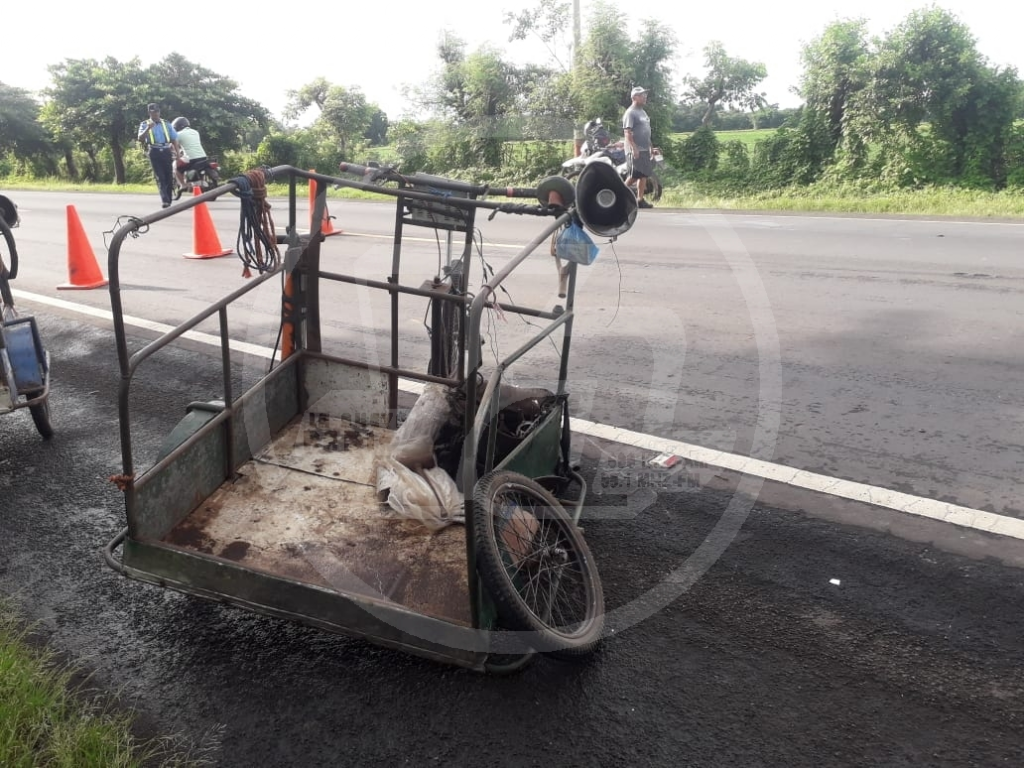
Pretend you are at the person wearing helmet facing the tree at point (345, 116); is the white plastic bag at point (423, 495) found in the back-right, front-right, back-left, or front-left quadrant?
back-right

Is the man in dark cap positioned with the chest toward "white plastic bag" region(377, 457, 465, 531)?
yes

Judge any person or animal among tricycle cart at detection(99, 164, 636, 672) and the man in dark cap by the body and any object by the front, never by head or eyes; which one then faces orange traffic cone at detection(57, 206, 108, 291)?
the man in dark cap

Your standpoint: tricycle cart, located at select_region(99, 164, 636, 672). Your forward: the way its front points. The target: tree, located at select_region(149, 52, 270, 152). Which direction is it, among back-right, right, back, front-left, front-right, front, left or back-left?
back-right

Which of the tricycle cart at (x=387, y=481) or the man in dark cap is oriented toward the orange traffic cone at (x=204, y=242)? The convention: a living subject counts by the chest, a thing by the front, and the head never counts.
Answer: the man in dark cap

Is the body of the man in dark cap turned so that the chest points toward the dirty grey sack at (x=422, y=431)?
yes

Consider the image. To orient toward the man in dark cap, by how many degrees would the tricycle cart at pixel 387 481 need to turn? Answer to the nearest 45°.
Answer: approximately 135° to its right

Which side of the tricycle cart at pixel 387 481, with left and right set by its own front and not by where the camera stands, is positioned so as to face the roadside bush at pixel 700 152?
back
